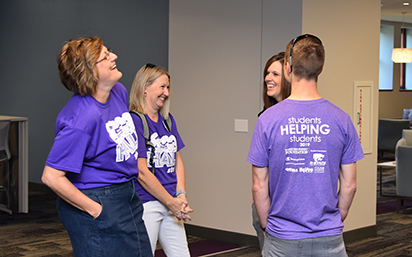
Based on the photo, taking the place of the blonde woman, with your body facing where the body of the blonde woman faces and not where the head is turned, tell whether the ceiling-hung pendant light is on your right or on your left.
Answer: on your left

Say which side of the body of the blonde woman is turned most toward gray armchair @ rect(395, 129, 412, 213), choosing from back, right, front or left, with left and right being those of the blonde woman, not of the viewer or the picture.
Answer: left

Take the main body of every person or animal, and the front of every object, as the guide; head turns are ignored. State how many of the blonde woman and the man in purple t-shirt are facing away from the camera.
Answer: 1

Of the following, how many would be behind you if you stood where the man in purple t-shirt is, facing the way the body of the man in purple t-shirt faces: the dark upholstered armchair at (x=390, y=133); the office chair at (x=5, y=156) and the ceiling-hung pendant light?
0

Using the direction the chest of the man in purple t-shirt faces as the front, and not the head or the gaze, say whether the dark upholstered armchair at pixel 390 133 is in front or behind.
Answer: in front

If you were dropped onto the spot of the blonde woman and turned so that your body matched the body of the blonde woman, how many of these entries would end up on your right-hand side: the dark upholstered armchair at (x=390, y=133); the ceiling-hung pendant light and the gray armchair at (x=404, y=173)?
0

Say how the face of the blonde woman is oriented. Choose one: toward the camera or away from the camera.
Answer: toward the camera

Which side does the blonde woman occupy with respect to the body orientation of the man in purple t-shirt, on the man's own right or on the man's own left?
on the man's own left

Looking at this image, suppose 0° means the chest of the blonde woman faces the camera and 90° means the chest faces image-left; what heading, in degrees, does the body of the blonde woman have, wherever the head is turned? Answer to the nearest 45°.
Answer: approximately 315°

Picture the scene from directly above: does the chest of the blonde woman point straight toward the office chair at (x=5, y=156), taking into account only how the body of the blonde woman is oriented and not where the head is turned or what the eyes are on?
no

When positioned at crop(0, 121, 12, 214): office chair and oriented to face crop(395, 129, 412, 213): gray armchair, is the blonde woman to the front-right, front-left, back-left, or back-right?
front-right

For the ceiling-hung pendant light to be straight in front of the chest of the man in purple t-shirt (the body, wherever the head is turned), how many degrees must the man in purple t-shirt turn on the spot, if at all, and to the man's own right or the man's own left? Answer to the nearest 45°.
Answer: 0° — they already face it

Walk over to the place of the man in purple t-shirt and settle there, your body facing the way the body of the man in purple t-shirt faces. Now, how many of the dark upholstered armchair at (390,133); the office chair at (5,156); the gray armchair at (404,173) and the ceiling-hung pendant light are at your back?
0

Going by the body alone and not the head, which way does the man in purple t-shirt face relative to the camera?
away from the camera

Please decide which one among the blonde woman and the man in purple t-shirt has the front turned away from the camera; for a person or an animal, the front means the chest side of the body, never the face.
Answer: the man in purple t-shirt

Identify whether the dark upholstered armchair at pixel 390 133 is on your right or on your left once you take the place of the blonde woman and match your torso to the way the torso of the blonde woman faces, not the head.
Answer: on your left
